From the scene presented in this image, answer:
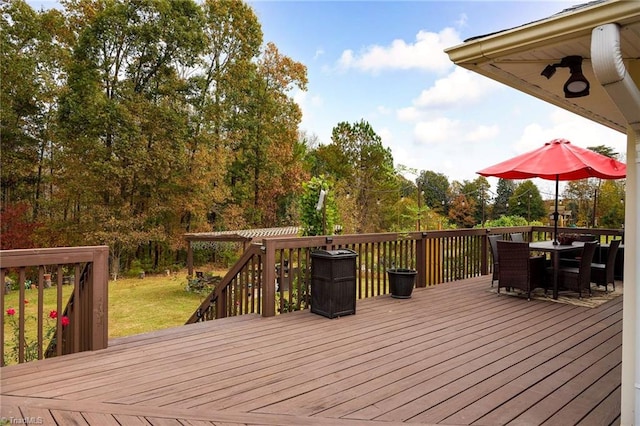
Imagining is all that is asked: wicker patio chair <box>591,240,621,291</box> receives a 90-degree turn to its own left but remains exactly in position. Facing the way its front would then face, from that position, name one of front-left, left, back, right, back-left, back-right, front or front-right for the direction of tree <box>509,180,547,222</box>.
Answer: back

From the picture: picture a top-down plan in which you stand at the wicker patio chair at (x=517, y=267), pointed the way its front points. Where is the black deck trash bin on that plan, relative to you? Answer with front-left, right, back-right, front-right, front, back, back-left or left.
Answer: back

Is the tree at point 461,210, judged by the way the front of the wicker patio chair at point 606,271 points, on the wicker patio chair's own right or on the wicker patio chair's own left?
on the wicker patio chair's own right

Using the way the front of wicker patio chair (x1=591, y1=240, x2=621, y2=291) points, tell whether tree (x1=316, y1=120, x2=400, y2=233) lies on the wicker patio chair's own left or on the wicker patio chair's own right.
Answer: on the wicker patio chair's own right

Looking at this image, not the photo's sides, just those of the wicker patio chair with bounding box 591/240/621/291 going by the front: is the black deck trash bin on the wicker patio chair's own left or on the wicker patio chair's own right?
on the wicker patio chair's own left

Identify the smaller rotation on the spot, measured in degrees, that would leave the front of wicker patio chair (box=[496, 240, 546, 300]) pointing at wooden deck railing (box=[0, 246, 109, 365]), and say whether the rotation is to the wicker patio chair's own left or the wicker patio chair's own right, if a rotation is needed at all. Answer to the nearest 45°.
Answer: approximately 180°

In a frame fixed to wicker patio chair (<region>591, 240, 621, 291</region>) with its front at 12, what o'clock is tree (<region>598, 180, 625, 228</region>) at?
The tree is roughly at 3 o'clock from the wicker patio chair.

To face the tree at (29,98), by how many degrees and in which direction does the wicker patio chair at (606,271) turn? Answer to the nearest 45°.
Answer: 0° — it already faces it

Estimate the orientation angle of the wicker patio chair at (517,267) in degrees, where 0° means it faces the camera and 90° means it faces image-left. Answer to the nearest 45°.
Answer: approximately 225°

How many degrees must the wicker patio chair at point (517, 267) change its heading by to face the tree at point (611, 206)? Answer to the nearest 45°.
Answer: approximately 45° to its left

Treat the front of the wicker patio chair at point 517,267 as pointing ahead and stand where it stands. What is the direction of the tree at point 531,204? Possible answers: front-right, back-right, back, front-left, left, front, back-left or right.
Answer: front-left

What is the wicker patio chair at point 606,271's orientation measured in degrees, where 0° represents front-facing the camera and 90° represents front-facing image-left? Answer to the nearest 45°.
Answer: approximately 90°
